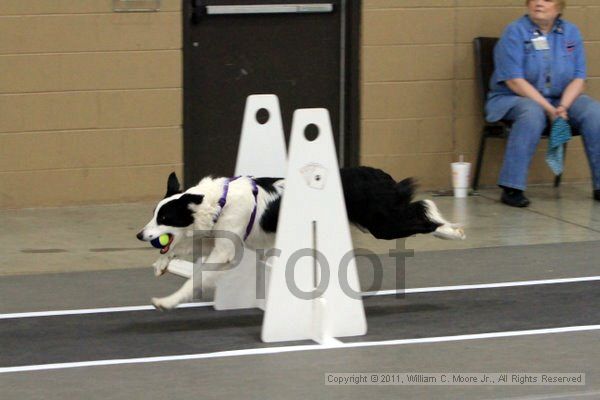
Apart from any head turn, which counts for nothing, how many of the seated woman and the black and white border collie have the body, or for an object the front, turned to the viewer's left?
1

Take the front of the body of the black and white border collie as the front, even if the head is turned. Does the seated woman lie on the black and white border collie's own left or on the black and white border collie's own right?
on the black and white border collie's own right

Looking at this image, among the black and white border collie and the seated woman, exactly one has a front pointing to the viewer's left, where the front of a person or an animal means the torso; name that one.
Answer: the black and white border collie

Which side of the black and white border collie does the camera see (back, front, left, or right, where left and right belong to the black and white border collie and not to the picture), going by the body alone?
left

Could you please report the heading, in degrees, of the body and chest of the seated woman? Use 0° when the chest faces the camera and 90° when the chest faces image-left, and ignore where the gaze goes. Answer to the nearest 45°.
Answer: approximately 315°
